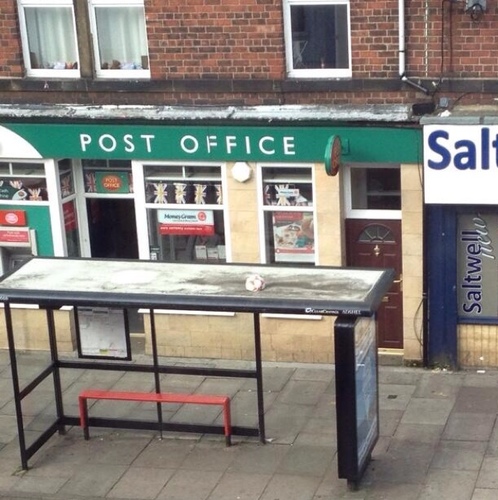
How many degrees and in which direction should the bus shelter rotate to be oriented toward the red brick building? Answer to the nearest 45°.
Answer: approximately 180°

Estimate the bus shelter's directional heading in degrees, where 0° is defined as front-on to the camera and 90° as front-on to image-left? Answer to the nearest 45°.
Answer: approximately 0°

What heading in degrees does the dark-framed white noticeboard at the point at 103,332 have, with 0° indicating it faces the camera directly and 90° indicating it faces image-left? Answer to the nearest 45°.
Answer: approximately 0°

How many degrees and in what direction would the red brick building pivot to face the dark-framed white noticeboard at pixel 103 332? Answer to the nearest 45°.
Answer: approximately 45° to its right

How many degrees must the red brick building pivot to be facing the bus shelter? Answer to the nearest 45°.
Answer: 0° — it already faces it

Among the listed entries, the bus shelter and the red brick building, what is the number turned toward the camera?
2
